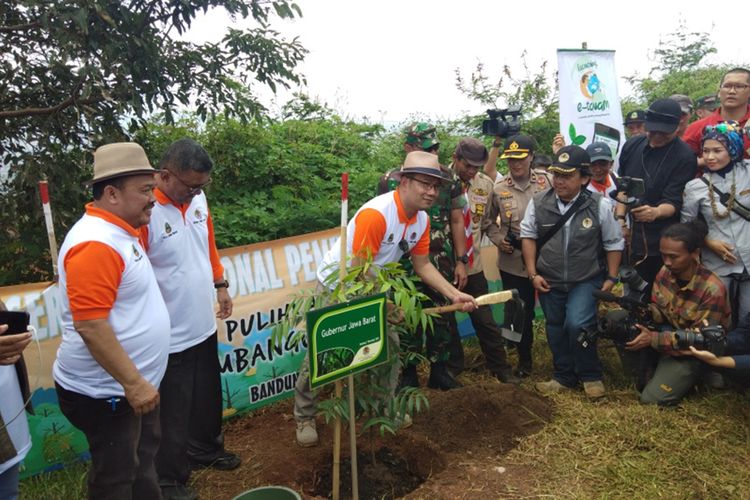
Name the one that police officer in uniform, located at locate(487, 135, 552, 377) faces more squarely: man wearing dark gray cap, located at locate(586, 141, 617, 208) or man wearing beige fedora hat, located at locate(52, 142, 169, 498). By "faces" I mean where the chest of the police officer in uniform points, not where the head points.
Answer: the man wearing beige fedora hat

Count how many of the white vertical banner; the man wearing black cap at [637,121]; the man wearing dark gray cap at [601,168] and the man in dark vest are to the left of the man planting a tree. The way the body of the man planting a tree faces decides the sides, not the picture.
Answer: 4

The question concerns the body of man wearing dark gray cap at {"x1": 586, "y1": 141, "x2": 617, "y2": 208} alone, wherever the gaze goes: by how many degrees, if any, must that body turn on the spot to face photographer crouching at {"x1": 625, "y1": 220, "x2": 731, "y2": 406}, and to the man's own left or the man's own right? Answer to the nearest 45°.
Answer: approximately 45° to the man's own left

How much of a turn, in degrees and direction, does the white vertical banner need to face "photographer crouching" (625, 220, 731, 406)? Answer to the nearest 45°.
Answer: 0° — it already faces them

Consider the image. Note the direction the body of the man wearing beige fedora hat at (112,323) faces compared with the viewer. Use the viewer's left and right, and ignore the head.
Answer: facing to the right of the viewer

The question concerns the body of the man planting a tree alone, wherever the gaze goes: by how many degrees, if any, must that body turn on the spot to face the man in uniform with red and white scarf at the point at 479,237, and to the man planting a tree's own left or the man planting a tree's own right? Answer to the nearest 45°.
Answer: approximately 90° to the man planting a tree's own left

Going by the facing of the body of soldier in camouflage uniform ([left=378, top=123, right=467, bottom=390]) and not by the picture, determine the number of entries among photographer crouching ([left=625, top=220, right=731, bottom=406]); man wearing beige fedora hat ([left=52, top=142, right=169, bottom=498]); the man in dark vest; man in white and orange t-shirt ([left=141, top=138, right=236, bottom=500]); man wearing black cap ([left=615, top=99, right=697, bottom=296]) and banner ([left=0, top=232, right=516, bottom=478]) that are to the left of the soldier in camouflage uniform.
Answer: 3

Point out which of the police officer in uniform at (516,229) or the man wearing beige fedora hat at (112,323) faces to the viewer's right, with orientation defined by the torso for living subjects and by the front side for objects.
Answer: the man wearing beige fedora hat

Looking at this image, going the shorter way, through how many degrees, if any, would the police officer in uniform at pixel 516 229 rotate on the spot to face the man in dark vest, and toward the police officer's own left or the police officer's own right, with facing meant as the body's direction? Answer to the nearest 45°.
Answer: approximately 45° to the police officer's own left

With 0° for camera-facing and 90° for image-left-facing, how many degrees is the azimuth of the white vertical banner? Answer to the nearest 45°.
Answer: approximately 0°

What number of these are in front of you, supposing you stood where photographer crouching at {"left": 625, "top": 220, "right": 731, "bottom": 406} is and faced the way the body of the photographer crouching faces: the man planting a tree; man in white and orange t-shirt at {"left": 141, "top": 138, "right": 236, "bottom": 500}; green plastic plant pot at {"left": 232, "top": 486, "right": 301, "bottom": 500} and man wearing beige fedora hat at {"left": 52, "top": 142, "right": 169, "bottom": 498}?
4

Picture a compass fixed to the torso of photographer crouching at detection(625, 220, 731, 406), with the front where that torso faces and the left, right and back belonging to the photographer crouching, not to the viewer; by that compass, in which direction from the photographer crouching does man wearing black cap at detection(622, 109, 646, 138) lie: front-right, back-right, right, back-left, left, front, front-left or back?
back-right
